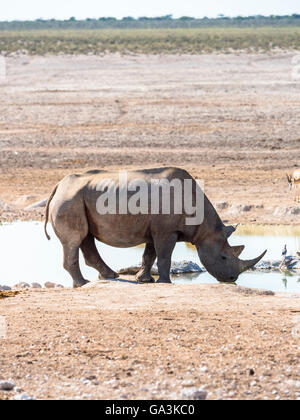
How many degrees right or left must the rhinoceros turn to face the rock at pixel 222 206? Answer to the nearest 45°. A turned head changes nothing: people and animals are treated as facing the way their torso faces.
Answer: approximately 90° to its left

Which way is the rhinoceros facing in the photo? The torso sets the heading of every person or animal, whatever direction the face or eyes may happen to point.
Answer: to the viewer's right

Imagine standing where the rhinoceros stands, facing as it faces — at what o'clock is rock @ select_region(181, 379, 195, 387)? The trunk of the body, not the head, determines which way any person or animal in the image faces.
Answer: The rock is roughly at 3 o'clock from the rhinoceros.

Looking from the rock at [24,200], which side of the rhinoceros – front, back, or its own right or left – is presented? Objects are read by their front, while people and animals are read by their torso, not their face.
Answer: left

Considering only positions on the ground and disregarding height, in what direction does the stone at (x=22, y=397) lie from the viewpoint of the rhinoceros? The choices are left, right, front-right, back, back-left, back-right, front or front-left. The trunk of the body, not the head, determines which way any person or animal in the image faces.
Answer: right

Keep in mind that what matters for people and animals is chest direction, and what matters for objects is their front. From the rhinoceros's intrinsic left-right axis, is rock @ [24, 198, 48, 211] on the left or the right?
on its left

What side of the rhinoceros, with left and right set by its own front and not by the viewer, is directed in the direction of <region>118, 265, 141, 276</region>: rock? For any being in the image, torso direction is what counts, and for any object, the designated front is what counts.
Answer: left

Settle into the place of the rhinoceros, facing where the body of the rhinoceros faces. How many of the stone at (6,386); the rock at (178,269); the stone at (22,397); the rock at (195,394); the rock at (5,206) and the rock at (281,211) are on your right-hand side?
3

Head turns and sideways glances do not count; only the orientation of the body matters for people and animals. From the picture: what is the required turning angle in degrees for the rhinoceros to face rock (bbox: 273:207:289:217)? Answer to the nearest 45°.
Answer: approximately 45° to its left

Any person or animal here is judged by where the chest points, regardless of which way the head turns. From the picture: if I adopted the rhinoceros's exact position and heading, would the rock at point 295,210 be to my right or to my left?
on my left

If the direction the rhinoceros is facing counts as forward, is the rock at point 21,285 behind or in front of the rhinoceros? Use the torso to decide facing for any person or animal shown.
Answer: behind

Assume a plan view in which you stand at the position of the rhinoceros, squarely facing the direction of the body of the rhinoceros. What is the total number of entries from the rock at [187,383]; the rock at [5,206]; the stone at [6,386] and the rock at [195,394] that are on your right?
3
